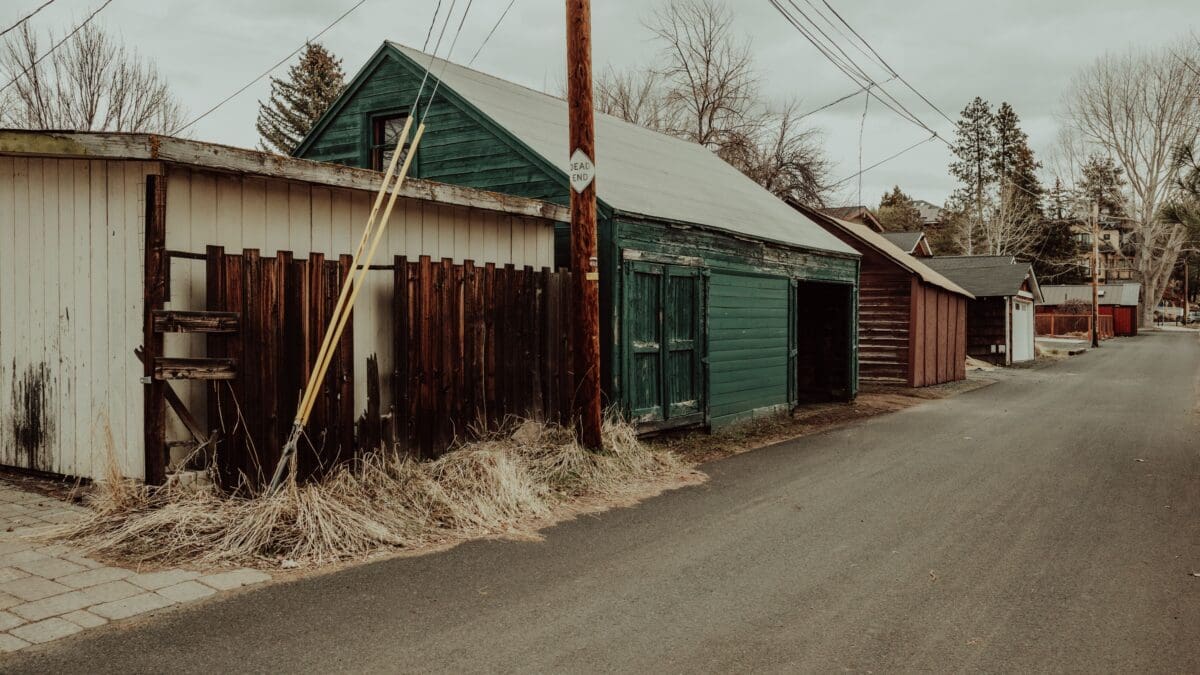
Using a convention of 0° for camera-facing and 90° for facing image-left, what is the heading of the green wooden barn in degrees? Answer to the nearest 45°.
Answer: approximately 315°

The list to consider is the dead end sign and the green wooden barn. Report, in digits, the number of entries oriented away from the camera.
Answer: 0

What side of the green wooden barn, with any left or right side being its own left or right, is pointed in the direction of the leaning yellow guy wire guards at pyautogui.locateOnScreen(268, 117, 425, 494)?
right

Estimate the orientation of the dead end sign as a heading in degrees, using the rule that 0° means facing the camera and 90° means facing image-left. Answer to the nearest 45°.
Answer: approximately 0°

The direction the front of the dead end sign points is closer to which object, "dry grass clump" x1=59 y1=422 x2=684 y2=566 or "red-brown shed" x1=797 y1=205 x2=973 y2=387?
the dry grass clump

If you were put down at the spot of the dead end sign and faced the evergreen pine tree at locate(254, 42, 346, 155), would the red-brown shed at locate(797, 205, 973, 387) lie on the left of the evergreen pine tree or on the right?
right

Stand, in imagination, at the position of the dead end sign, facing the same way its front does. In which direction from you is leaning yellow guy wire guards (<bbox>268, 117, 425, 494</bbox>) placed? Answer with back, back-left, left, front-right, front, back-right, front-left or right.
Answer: front-right

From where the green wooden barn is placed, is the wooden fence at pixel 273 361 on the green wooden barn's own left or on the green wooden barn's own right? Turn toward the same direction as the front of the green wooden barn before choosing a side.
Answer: on the green wooden barn's own right

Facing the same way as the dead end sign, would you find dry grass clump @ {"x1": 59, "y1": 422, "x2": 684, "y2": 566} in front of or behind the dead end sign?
in front

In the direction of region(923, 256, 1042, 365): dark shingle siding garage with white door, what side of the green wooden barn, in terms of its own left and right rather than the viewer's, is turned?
left

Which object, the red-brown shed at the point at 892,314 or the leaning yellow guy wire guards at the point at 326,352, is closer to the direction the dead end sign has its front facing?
the leaning yellow guy wire guards

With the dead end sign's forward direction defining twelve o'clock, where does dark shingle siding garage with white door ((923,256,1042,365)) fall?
The dark shingle siding garage with white door is roughly at 7 o'clock from the dead end sign.
